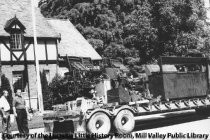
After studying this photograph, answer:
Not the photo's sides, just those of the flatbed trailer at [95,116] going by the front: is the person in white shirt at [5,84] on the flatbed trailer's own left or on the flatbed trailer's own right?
on the flatbed trailer's own left

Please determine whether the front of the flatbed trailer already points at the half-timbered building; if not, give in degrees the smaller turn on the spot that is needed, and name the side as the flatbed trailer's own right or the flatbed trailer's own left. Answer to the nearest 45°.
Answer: approximately 90° to the flatbed trailer's own left

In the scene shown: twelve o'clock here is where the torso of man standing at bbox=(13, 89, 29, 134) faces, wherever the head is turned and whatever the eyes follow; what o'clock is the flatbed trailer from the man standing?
The flatbed trailer is roughly at 10 o'clock from the man standing.

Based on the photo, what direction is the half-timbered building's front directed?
toward the camera

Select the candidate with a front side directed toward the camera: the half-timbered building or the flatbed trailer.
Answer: the half-timbered building

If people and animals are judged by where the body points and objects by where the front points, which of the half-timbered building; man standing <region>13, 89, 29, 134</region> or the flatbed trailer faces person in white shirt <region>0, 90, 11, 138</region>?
the half-timbered building

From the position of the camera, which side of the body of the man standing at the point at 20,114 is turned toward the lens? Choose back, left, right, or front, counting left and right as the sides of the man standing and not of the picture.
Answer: front

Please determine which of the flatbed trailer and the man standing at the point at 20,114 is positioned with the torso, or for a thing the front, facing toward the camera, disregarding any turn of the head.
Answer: the man standing

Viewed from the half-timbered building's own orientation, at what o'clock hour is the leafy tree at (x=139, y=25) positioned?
The leafy tree is roughly at 8 o'clock from the half-timbered building.

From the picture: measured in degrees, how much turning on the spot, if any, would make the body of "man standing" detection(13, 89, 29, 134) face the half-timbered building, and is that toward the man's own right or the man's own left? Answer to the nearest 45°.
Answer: approximately 180°

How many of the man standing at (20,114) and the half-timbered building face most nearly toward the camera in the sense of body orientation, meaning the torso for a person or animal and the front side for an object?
2

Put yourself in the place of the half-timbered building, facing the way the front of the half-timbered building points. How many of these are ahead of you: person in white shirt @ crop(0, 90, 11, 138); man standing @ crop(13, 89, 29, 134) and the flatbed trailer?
3

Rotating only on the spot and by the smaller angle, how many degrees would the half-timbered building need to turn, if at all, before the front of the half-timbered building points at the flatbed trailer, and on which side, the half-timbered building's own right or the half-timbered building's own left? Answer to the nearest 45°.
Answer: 0° — it already faces it

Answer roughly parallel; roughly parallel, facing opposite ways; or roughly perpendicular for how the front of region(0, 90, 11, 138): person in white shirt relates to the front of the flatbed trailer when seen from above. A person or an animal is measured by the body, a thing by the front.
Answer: roughly perpendicular

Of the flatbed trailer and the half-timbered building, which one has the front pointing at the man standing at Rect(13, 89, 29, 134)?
the half-timbered building
